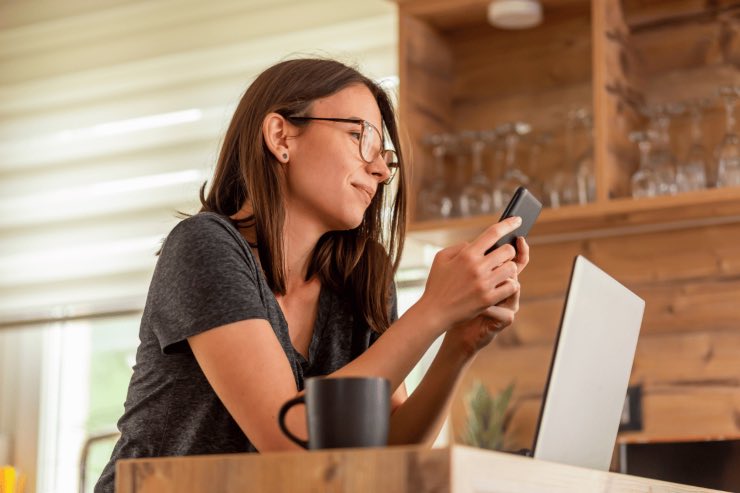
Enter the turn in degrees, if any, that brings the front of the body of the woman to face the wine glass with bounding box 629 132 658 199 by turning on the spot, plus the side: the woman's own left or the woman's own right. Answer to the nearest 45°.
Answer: approximately 90° to the woman's own left

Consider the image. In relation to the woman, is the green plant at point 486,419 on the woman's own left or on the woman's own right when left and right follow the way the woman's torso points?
on the woman's own left

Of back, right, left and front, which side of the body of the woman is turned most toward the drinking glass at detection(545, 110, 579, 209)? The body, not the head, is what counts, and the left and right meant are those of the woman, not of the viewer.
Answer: left

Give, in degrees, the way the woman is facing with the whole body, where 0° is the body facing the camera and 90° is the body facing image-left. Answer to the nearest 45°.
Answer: approximately 315°

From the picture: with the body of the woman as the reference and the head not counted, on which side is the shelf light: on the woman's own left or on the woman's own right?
on the woman's own left

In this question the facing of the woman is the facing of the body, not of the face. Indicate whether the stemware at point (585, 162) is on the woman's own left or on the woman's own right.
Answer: on the woman's own left

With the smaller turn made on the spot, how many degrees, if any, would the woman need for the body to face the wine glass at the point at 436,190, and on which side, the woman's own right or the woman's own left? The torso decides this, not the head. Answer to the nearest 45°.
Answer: approximately 135° to the woman's own left
